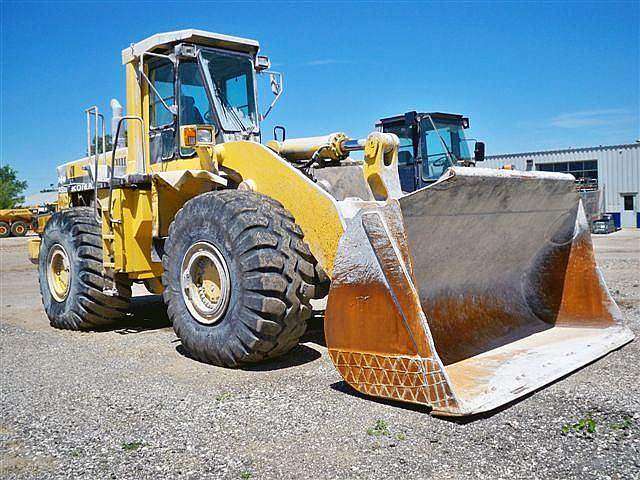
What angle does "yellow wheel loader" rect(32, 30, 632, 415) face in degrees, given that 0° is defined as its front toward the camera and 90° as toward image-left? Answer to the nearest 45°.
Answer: approximately 315°

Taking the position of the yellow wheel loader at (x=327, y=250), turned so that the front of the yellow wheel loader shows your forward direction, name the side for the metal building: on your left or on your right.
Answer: on your left
